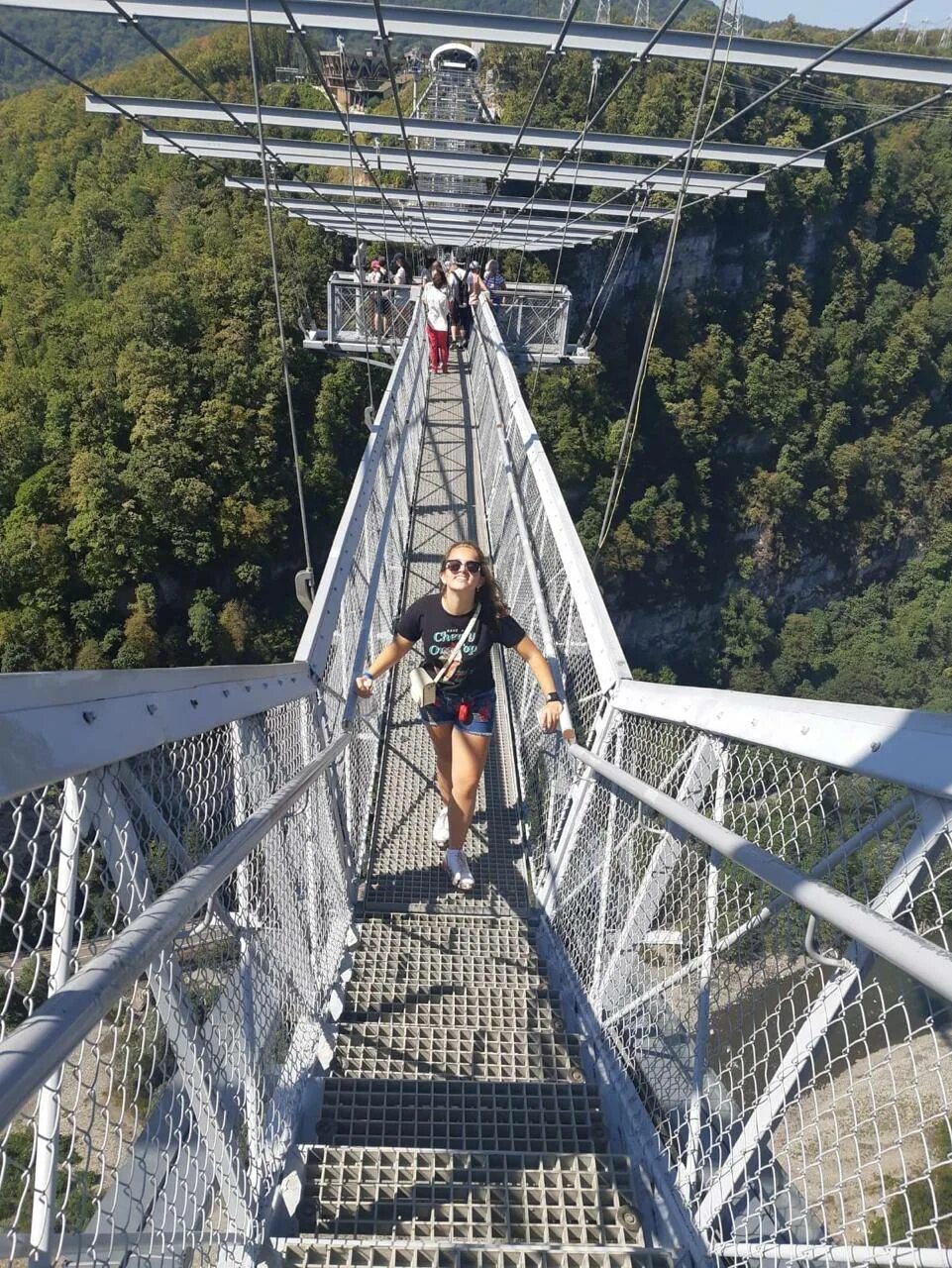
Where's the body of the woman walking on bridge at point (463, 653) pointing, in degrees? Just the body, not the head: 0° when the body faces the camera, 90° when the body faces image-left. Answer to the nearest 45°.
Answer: approximately 0°

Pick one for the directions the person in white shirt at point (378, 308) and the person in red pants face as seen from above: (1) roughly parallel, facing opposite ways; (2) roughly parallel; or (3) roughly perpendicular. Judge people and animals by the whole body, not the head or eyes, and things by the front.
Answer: roughly parallel, facing opposite ways

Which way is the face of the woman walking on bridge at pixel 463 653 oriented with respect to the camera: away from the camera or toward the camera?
toward the camera
